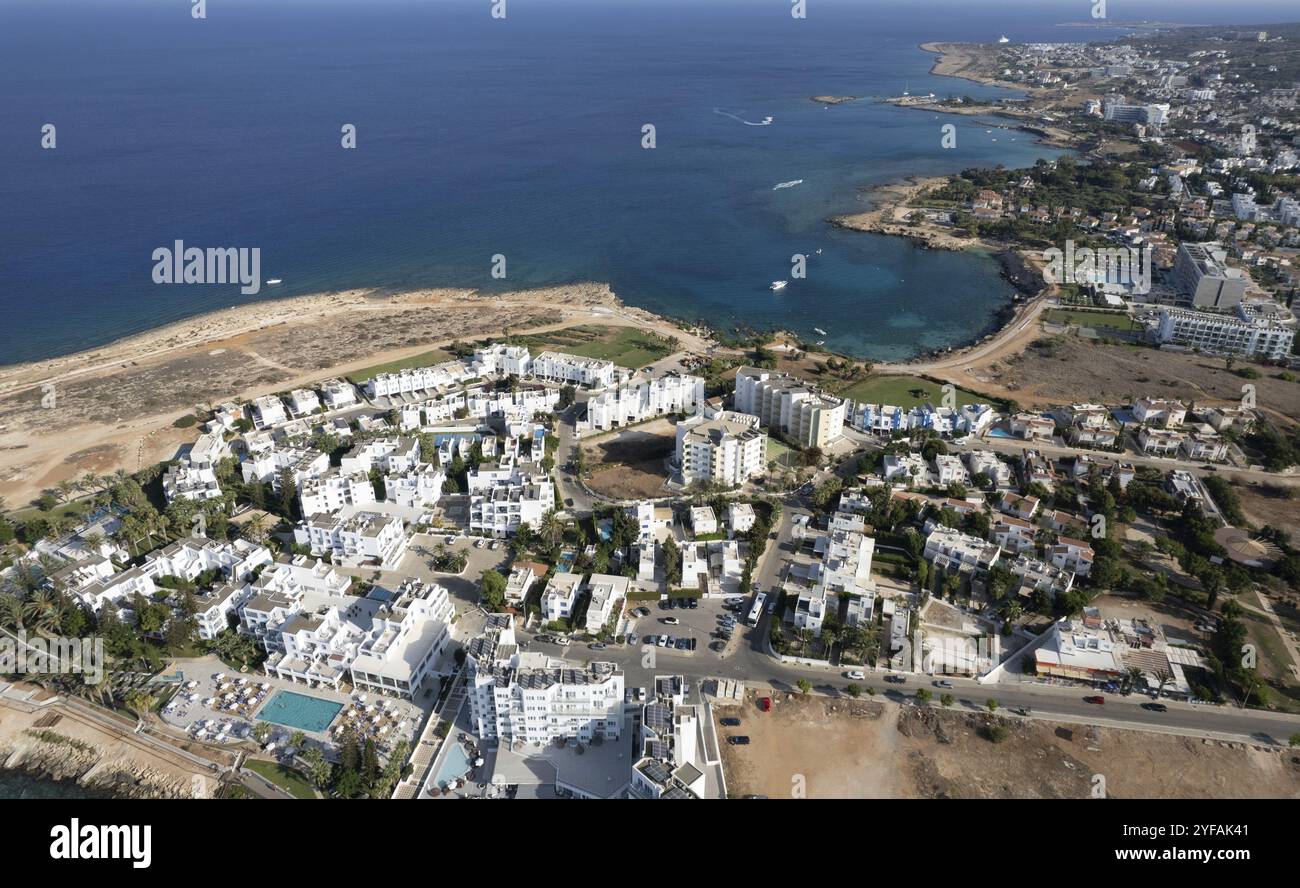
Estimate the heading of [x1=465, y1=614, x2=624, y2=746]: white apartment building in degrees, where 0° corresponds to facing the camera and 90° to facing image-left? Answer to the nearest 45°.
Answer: approximately 0°

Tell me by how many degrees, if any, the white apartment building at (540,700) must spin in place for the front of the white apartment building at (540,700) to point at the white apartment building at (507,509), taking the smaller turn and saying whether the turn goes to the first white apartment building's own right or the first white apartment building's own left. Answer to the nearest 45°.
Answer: approximately 180°

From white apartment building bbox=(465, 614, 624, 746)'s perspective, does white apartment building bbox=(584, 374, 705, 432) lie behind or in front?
behind

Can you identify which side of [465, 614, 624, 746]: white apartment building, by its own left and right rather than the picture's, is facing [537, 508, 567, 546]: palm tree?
back

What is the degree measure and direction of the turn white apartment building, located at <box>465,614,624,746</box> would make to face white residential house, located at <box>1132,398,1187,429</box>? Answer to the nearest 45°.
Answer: approximately 135° to its left
